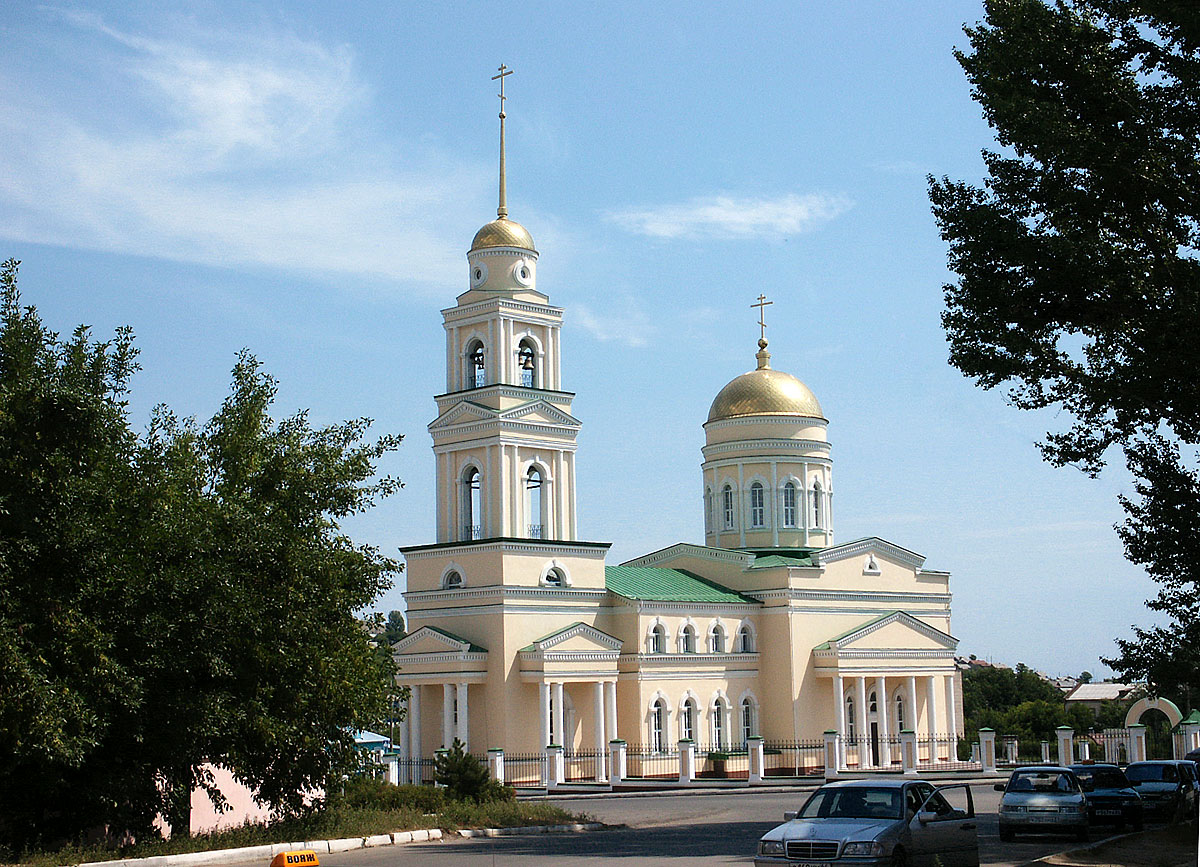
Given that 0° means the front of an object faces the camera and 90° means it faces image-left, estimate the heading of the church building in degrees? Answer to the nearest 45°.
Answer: approximately 45°

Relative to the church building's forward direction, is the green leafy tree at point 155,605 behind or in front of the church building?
in front

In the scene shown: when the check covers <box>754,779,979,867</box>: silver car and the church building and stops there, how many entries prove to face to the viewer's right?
0

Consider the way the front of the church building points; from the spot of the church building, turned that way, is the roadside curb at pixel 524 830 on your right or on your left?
on your left

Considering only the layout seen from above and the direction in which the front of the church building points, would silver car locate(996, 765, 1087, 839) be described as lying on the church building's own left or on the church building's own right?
on the church building's own left

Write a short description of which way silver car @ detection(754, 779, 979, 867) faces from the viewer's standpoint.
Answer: facing the viewer and to the left of the viewer

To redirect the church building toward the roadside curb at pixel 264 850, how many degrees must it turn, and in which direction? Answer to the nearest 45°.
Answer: approximately 45° to its left

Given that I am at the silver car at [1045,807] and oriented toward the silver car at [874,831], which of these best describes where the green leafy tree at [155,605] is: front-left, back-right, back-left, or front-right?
front-right

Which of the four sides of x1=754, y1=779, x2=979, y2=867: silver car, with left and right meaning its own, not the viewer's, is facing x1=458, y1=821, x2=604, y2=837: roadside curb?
right
